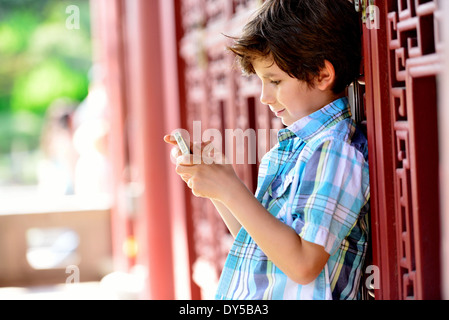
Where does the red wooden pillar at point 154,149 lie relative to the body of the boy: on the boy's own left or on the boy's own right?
on the boy's own right

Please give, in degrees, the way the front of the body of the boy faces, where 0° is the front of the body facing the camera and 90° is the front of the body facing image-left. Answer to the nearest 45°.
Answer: approximately 90°

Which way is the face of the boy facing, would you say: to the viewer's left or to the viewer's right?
to the viewer's left
